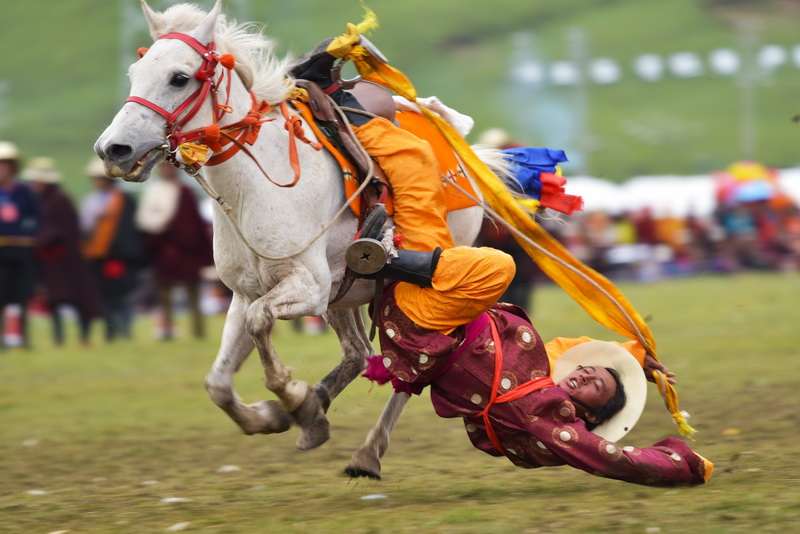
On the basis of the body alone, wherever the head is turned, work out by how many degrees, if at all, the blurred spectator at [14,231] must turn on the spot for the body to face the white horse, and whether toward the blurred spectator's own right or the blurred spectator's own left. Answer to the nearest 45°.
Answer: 0° — they already face it

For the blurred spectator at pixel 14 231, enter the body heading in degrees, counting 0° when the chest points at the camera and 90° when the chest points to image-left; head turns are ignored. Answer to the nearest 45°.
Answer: approximately 0°

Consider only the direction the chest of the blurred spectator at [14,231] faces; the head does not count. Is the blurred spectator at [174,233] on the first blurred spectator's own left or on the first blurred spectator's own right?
on the first blurred spectator's own left

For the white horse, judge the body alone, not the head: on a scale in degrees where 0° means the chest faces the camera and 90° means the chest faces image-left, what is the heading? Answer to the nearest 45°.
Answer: approximately 45°
